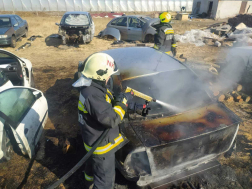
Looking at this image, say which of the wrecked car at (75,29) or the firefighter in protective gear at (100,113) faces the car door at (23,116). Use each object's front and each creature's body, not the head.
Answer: the wrecked car

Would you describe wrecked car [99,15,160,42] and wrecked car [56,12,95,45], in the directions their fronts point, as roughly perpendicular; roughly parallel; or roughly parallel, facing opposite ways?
roughly perpendicular

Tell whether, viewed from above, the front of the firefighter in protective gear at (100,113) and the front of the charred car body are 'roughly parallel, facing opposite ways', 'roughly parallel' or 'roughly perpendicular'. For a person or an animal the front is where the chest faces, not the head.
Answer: roughly perpendicular

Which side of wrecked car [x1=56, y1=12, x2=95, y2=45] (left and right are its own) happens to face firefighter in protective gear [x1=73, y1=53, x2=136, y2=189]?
front

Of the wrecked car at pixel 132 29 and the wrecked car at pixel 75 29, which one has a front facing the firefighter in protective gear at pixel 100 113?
the wrecked car at pixel 75 29

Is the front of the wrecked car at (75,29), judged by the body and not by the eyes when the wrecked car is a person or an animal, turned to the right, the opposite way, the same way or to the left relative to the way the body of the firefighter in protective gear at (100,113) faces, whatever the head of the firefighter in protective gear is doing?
to the right

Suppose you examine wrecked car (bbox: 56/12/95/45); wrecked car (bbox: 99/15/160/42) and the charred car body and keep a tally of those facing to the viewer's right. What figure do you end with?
1

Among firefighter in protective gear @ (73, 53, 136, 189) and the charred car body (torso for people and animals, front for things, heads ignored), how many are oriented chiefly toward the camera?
0

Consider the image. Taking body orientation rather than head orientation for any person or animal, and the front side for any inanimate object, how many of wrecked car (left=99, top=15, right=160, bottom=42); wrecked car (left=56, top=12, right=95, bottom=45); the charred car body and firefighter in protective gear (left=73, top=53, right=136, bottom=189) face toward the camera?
1

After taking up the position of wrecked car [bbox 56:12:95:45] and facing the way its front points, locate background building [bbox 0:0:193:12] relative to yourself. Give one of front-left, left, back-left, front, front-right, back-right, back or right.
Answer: back
